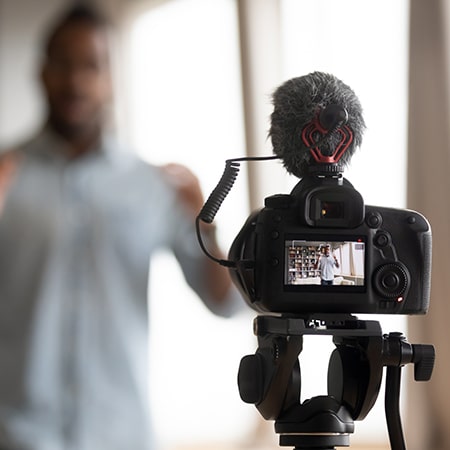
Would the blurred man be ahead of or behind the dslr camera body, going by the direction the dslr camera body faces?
ahead

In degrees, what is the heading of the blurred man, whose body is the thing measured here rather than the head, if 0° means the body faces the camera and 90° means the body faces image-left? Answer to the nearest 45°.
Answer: approximately 0°

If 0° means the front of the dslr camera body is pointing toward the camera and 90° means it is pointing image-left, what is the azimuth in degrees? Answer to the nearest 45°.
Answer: approximately 180°

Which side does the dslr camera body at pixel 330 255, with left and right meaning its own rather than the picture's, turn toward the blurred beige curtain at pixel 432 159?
front

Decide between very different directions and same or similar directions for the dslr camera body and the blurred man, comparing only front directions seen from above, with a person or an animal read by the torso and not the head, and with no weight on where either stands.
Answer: very different directions

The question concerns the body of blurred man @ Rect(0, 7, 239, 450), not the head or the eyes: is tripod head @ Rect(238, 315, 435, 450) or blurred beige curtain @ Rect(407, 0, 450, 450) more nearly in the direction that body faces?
the tripod head

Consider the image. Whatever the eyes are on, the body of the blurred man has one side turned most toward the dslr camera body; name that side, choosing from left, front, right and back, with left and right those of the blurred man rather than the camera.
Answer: front

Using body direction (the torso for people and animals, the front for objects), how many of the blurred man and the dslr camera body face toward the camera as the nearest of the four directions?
1
